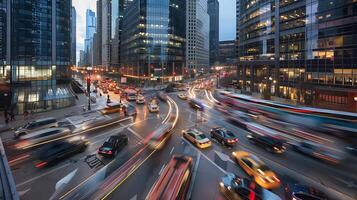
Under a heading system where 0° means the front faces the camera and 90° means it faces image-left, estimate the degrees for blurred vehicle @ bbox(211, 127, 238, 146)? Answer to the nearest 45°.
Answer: approximately 135°

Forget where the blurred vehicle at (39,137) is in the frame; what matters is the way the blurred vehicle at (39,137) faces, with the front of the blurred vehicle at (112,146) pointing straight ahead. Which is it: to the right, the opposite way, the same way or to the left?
the same way

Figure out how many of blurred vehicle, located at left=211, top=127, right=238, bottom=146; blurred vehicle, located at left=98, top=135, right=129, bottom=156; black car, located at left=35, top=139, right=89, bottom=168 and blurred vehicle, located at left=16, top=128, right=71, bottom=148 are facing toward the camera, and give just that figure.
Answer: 0

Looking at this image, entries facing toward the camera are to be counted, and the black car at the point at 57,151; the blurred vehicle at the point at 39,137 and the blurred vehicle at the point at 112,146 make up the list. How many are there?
0

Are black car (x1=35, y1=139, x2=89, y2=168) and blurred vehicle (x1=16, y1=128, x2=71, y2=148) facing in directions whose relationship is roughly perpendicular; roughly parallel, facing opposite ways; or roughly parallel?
roughly parallel

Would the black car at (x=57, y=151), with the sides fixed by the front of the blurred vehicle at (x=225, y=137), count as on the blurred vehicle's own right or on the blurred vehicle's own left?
on the blurred vehicle's own left

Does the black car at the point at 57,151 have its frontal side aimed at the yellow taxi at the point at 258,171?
no

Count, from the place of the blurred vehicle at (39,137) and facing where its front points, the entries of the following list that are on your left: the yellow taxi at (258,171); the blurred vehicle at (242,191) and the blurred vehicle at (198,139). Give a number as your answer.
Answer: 0

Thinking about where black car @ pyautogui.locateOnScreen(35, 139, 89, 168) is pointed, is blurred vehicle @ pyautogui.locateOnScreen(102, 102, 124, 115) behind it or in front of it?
in front

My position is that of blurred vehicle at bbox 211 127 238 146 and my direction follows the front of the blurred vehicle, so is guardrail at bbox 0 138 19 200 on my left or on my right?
on my left

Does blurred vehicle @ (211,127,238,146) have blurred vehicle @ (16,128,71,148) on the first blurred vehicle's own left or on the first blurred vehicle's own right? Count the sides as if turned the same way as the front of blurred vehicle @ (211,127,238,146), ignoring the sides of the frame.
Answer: on the first blurred vehicle's own left

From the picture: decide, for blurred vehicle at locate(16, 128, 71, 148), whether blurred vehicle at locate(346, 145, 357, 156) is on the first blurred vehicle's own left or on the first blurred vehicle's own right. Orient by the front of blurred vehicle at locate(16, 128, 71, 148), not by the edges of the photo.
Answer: on the first blurred vehicle's own right
